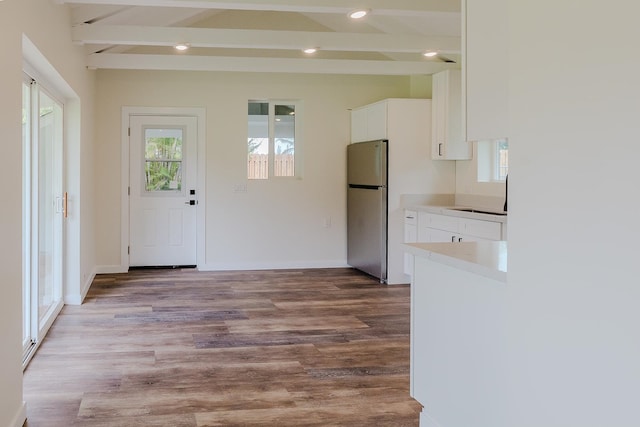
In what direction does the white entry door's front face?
toward the camera

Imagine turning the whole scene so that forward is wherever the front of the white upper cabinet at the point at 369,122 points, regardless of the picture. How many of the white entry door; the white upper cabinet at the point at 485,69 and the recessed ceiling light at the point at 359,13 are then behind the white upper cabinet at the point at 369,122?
0

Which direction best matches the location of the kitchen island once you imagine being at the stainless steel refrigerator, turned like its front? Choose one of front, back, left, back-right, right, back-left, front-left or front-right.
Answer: front-left

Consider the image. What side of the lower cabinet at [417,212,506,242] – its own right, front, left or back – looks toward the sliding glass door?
front

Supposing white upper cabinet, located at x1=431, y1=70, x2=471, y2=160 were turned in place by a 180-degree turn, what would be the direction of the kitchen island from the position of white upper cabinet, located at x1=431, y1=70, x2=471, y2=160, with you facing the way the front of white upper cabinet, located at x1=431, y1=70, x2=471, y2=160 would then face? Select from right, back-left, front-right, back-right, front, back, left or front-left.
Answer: back-right

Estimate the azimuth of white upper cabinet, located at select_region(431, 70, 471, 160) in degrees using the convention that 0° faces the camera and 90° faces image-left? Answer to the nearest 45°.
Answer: approximately 45°

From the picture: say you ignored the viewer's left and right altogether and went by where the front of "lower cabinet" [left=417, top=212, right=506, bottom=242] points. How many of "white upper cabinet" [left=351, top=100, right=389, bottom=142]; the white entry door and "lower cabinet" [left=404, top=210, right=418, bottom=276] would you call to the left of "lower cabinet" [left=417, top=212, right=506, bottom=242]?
0

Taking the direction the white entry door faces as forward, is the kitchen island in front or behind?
in front

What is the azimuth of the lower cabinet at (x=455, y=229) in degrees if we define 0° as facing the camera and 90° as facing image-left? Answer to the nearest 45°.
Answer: approximately 45°

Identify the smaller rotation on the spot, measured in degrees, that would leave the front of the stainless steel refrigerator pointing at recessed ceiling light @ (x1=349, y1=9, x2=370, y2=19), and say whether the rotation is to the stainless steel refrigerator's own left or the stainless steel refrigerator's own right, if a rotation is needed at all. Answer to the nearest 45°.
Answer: approximately 45° to the stainless steel refrigerator's own left

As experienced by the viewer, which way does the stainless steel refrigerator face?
facing the viewer and to the left of the viewer

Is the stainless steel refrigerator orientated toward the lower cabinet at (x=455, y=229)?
no

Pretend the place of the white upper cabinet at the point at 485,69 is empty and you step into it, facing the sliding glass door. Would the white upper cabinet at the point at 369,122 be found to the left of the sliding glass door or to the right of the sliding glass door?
right

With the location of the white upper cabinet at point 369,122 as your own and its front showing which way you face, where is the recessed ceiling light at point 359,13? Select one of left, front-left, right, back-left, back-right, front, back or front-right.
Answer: front-left

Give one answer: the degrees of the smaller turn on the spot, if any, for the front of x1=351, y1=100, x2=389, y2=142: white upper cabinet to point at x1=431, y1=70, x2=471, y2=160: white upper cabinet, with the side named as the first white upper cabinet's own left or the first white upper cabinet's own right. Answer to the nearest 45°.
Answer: approximately 90° to the first white upper cabinet's own left

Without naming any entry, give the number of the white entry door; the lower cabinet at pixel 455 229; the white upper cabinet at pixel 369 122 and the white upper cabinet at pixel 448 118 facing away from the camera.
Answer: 0

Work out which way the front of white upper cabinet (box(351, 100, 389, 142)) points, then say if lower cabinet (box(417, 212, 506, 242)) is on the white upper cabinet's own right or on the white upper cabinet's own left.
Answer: on the white upper cabinet's own left
